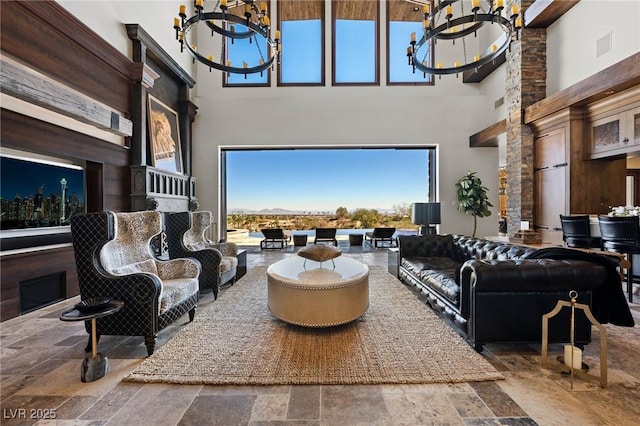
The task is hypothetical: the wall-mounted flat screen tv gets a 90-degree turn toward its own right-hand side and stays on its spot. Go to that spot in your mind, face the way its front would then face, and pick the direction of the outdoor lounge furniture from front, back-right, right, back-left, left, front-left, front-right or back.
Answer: back-left

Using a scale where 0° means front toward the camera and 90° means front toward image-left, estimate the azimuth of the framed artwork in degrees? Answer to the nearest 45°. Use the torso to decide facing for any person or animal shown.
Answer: approximately 315°

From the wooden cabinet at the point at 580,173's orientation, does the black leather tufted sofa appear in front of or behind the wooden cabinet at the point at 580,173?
in front

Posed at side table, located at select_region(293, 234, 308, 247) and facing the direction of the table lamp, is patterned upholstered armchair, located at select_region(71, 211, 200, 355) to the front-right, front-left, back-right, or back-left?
front-right

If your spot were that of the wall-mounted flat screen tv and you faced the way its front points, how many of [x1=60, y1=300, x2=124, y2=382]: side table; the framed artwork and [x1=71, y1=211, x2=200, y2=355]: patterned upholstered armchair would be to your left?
1

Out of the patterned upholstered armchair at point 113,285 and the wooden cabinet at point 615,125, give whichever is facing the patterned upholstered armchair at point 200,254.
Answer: the wooden cabinet

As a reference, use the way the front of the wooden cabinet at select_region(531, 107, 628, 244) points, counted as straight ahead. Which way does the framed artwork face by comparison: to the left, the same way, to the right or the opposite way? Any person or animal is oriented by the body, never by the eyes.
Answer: the opposite way

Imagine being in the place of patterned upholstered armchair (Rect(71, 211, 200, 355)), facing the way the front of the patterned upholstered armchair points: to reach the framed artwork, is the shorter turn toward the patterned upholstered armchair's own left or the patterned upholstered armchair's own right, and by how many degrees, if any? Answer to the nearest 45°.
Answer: approximately 135° to the patterned upholstered armchair's own left

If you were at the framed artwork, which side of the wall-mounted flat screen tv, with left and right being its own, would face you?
left

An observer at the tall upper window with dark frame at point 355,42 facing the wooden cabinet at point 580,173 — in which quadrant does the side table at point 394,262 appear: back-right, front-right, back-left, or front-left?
front-right

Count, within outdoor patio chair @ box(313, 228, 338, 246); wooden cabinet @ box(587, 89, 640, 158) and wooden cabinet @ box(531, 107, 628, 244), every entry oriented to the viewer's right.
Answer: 0

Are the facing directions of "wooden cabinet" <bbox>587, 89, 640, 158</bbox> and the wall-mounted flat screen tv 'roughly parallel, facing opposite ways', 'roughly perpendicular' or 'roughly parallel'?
roughly parallel, facing opposite ways

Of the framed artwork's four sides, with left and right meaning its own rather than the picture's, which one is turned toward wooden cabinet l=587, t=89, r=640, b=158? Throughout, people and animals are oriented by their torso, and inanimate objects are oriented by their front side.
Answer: front

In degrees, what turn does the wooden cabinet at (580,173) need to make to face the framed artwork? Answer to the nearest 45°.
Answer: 0° — it already faces it

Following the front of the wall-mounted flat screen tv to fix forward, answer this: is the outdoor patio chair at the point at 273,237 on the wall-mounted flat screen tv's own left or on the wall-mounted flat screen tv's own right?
on the wall-mounted flat screen tv's own left

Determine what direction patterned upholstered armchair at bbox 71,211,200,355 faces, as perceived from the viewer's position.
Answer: facing the viewer and to the right of the viewer
